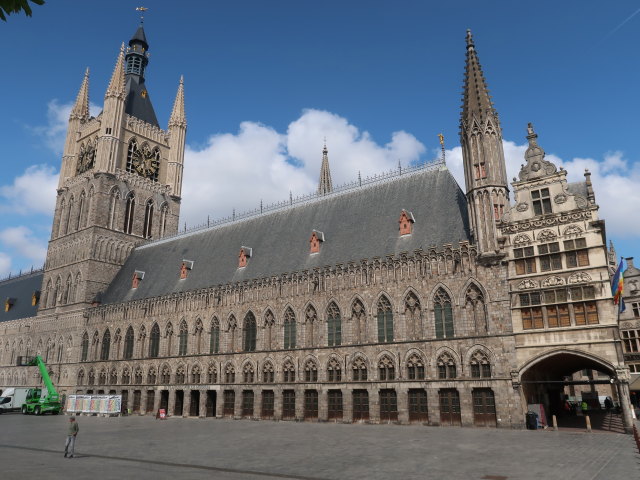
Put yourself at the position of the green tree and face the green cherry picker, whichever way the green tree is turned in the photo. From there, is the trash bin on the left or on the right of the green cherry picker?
right

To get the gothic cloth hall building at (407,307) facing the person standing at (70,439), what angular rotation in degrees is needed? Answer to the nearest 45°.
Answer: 0° — it already faces them

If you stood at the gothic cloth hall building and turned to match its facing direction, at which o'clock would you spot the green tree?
The green tree is roughly at 11 o'clock from the gothic cloth hall building.

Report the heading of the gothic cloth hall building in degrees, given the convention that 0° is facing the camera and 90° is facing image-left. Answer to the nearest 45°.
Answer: approximately 45°

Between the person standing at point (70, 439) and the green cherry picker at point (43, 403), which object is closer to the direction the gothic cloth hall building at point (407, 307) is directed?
the person standing

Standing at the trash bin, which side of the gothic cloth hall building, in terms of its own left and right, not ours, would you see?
left
